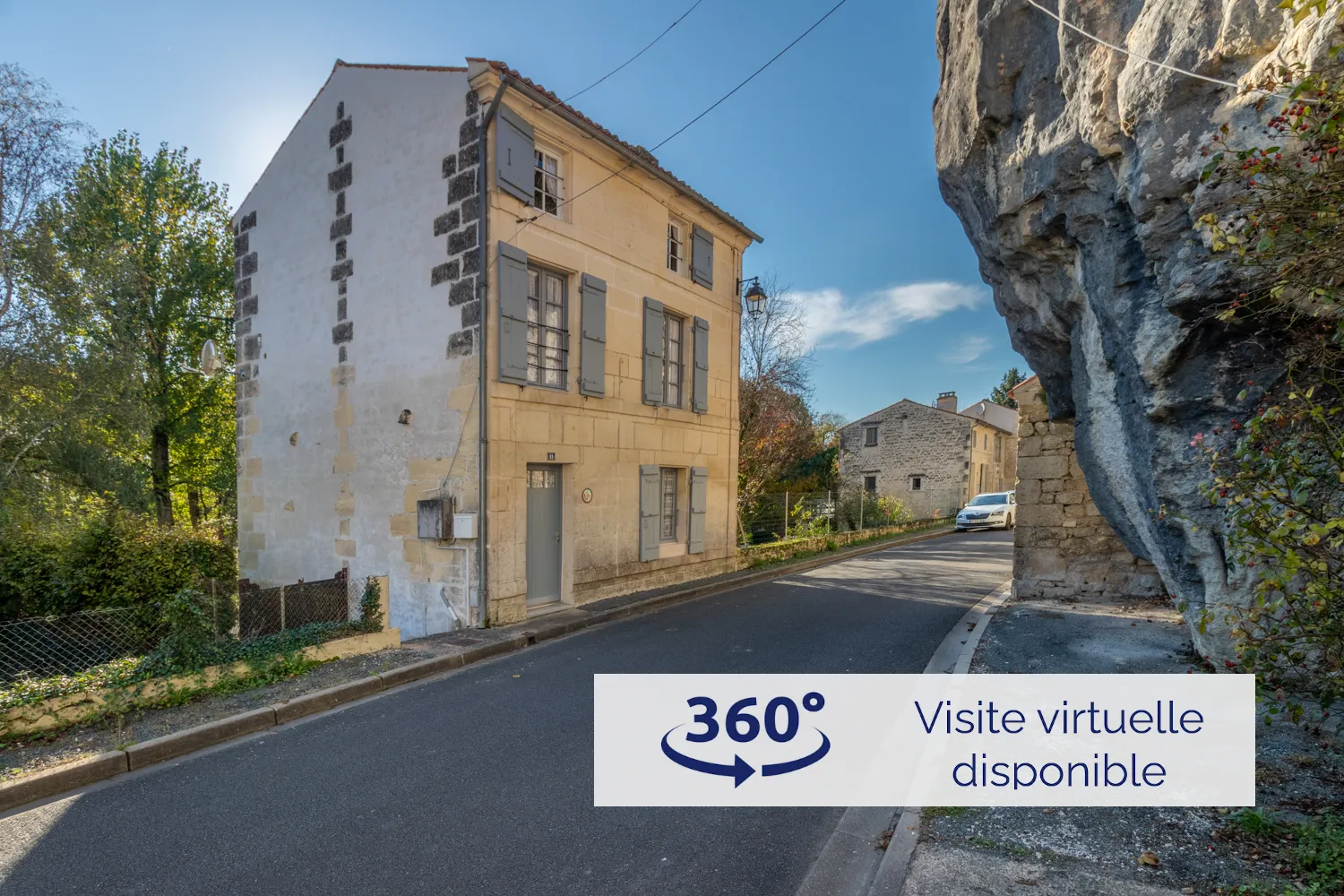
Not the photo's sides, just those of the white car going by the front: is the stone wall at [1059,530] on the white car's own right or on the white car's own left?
on the white car's own left

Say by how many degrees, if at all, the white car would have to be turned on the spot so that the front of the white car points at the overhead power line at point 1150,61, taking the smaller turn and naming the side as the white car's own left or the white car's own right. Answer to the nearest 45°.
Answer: approximately 45° to the white car's own left

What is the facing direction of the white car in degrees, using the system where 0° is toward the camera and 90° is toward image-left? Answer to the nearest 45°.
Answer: approximately 45°

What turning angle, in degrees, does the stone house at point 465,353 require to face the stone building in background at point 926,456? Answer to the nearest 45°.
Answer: approximately 90° to its left

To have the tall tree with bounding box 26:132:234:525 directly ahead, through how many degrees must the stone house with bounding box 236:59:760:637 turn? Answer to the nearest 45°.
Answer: approximately 180°

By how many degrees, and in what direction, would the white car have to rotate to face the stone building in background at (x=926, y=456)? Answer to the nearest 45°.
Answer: approximately 135° to its right

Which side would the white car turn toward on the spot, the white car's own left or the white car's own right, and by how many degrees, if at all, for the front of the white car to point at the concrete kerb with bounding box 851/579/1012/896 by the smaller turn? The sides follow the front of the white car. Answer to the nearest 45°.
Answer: approximately 45° to the white car's own left
